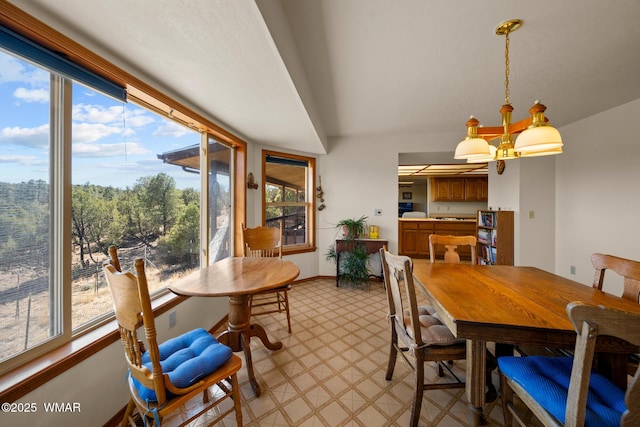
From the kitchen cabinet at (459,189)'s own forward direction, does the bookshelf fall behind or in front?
in front

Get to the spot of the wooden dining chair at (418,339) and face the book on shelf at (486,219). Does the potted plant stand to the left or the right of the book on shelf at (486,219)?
left

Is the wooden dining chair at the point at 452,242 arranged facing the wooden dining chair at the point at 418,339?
yes

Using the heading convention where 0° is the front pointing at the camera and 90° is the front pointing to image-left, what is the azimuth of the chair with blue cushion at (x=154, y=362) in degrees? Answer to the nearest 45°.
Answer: approximately 225°

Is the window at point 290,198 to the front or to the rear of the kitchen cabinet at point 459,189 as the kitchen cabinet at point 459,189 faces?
to the front

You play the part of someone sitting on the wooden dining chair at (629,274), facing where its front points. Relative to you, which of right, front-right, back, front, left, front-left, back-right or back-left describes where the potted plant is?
front-right

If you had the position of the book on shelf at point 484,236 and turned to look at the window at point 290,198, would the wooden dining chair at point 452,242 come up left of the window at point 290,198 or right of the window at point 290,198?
left

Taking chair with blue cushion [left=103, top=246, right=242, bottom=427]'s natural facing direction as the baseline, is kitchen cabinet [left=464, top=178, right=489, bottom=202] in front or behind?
in front

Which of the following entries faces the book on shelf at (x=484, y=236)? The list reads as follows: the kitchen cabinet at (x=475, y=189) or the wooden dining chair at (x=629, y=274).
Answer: the kitchen cabinet
